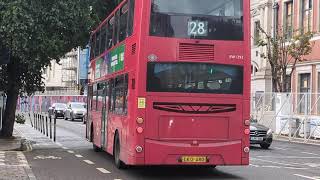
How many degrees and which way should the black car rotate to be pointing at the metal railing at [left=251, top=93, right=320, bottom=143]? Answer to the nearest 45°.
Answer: approximately 135° to its left

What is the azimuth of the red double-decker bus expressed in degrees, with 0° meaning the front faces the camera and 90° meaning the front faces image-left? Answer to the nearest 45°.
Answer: approximately 180°

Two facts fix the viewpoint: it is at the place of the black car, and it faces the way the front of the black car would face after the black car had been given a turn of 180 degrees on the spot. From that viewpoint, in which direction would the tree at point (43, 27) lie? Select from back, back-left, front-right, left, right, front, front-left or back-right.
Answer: left

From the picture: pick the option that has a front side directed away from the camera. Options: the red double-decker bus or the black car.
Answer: the red double-decker bus

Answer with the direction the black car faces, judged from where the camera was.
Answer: facing the viewer and to the right of the viewer

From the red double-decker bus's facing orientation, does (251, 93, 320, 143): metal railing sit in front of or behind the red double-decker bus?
in front

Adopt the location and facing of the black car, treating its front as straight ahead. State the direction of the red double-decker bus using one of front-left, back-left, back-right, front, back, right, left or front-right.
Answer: front-right

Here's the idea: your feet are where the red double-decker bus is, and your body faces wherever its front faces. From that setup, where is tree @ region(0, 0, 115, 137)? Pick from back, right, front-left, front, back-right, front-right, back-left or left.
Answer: front-left

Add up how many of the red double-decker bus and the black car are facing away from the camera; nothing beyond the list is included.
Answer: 1

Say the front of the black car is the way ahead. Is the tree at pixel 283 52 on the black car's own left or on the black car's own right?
on the black car's own left
